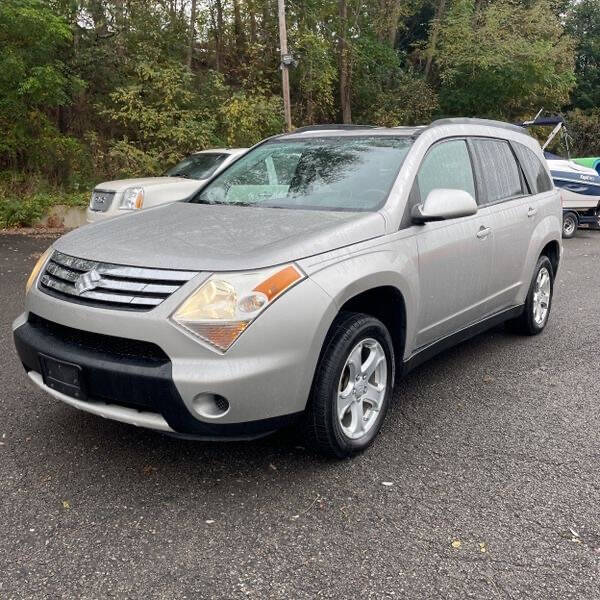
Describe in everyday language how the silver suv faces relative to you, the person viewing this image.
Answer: facing the viewer and to the left of the viewer

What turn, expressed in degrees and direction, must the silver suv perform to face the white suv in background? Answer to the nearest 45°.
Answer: approximately 135° to its right

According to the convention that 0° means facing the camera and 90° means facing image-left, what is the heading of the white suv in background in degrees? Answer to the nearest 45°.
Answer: approximately 45°

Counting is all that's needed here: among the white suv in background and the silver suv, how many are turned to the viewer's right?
0

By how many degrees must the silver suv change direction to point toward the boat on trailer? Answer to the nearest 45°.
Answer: approximately 180°

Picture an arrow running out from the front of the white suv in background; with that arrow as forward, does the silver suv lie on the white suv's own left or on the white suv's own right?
on the white suv's own left

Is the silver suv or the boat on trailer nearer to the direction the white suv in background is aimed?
the silver suv
